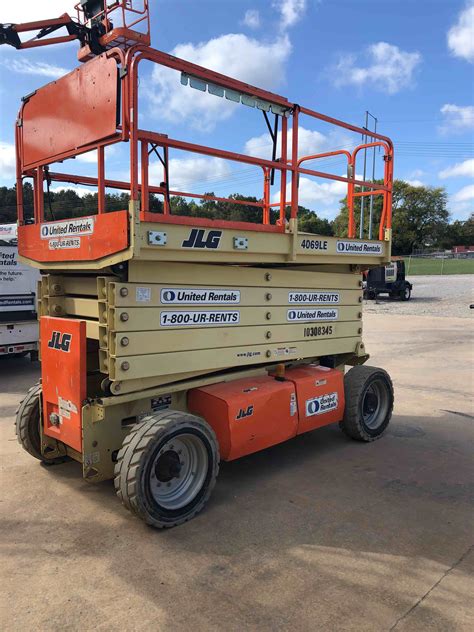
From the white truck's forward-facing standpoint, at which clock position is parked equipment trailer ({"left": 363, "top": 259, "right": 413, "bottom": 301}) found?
The parked equipment trailer is roughly at 2 o'clock from the white truck.

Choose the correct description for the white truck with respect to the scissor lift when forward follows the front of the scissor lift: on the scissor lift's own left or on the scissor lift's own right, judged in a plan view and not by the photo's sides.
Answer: on the scissor lift's own right

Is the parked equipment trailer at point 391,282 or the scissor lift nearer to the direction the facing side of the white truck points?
the parked equipment trailer

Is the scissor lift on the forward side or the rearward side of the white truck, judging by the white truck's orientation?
on the rearward side

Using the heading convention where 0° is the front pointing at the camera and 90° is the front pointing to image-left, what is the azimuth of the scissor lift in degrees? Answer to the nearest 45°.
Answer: approximately 45°
